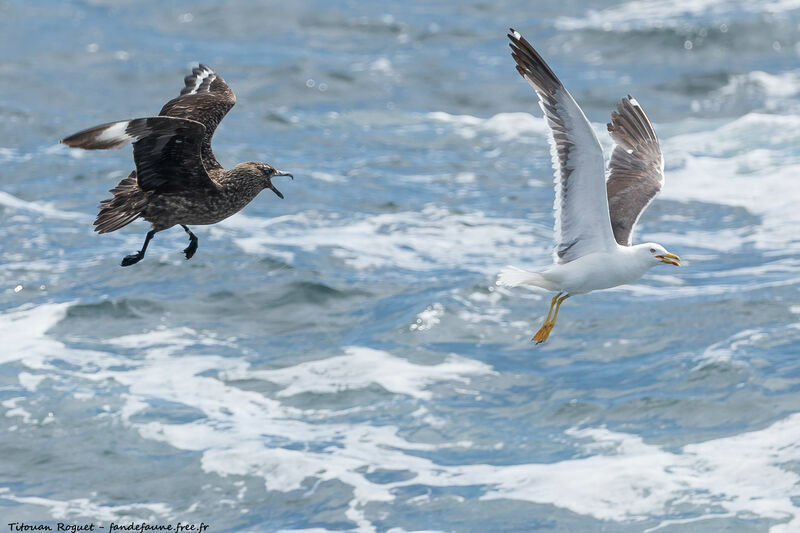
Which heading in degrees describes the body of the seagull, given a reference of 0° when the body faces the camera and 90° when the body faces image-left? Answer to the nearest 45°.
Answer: approximately 270°

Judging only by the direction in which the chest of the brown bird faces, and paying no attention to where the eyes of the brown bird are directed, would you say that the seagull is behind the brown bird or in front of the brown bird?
in front

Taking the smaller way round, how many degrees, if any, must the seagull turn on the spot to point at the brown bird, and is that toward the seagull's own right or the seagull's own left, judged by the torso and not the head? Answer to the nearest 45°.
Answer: approximately 135° to the seagull's own right

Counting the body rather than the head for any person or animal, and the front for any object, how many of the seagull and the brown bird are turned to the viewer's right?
2

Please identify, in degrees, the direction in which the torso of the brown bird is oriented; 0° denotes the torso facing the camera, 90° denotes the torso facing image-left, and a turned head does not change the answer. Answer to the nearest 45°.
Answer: approximately 270°
